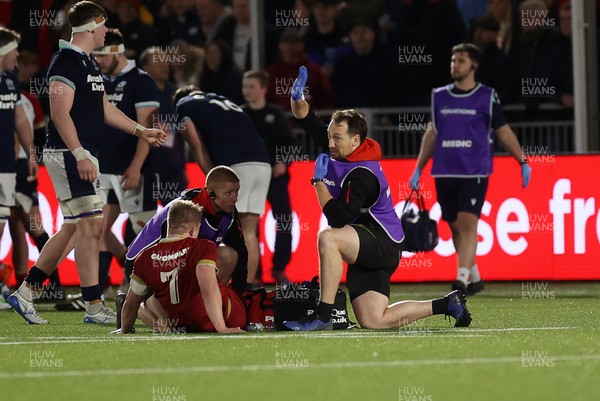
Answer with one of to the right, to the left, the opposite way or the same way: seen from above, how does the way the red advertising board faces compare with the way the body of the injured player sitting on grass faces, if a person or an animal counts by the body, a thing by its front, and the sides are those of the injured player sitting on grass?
the opposite way

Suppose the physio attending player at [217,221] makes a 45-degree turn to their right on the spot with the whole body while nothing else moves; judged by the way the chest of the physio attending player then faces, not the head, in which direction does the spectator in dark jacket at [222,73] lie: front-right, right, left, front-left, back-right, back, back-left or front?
back

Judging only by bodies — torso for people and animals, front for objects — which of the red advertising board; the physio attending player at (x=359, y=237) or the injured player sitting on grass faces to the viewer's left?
the physio attending player

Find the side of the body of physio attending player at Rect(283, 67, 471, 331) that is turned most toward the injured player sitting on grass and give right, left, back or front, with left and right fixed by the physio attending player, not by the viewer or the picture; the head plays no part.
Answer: front

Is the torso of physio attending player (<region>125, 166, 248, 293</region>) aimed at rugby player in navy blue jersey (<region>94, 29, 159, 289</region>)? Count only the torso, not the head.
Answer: no

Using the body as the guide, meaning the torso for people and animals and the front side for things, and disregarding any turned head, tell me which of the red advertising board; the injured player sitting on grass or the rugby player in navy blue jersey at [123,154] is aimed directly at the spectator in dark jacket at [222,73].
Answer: the injured player sitting on grass

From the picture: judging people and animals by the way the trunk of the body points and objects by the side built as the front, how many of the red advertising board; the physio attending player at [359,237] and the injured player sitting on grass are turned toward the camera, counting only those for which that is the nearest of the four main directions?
1

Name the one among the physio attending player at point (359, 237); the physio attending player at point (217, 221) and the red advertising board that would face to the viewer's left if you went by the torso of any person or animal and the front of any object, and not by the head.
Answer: the physio attending player at point (359, 237)

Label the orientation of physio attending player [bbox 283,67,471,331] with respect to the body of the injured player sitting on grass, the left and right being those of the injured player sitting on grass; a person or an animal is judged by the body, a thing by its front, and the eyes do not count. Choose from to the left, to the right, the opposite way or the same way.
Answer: to the left

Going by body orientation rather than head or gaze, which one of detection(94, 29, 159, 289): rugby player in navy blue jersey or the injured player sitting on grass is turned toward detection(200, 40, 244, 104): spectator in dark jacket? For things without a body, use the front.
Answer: the injured player sitting on grass

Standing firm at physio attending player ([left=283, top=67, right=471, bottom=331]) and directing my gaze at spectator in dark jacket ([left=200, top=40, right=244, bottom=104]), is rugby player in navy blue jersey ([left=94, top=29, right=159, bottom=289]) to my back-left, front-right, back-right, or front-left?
front-left

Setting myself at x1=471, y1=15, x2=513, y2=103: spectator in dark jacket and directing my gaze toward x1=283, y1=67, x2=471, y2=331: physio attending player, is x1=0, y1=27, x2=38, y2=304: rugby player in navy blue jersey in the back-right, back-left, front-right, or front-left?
front-right

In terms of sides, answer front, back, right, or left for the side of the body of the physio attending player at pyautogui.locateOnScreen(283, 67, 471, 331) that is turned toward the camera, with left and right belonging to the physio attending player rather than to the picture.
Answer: left

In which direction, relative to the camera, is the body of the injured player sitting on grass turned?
away from the camera

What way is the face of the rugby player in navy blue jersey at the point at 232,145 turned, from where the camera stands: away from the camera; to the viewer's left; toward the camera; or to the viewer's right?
away from the camera

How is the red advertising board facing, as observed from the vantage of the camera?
facing the viewer

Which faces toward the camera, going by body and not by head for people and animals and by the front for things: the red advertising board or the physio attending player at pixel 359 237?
the red advertising board

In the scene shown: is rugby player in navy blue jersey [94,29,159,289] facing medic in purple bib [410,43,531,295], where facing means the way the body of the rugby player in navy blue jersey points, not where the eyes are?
no

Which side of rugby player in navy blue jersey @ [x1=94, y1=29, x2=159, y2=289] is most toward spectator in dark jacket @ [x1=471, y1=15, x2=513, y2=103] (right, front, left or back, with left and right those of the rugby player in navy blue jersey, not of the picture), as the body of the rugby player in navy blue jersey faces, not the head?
back
